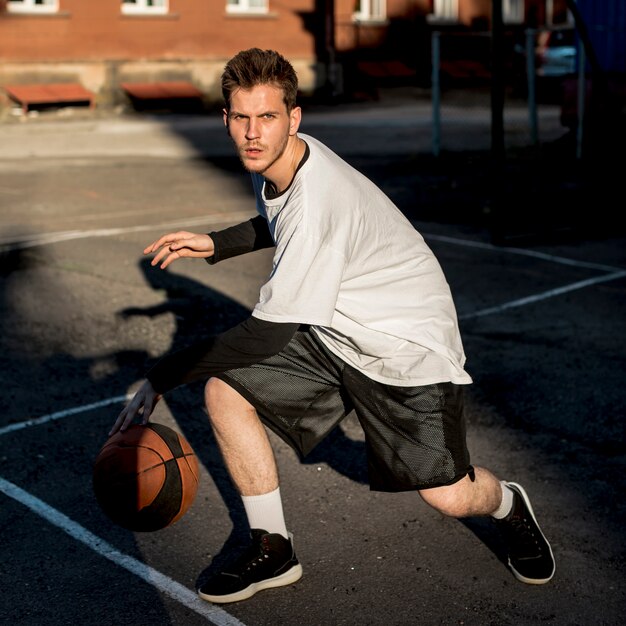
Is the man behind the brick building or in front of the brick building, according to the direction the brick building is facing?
in front

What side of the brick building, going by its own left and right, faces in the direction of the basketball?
front

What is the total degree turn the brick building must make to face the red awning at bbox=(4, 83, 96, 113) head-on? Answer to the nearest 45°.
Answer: approximately 45° to its right

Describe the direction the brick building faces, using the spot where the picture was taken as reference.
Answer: facing the viewer
